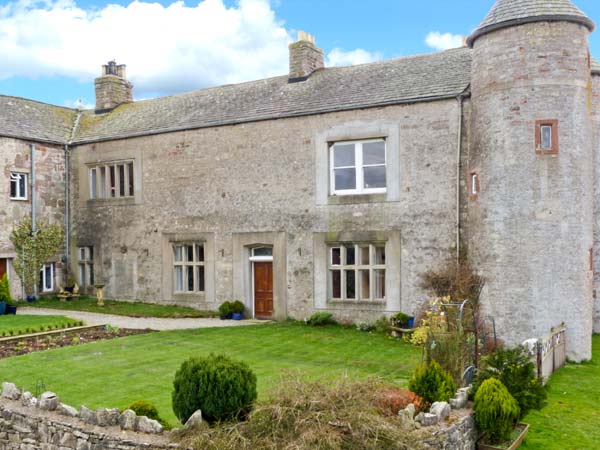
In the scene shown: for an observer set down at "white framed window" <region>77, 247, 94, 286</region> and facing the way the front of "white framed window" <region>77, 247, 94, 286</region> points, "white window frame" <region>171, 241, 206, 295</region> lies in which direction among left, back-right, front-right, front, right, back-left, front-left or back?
left

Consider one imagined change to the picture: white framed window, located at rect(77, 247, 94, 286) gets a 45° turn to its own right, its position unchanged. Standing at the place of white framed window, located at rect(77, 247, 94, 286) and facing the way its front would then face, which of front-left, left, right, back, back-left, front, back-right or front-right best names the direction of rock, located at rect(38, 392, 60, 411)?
left

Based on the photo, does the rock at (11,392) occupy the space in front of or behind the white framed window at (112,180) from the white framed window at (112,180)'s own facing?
in front

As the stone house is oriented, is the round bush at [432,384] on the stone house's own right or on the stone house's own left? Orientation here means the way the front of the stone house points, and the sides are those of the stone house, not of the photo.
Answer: on the stone house's own left

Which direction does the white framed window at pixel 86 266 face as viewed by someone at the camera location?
facing the viewer and to the left of the viewer

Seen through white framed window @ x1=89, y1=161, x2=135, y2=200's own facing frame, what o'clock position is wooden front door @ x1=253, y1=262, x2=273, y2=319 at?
The wooden front door is roughly at 9 o'clock from the white framed window.

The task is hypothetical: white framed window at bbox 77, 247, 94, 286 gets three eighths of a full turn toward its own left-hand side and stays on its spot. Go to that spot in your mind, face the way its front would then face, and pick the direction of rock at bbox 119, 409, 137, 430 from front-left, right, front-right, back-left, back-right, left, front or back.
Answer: right

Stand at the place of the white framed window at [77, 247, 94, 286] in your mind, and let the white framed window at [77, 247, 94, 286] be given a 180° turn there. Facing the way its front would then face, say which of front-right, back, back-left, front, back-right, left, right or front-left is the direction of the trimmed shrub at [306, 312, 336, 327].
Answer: right

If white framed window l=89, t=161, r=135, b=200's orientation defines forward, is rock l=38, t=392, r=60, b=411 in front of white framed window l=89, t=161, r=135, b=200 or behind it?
in front

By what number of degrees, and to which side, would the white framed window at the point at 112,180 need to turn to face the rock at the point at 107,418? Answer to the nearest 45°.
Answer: approximately 45° to its left

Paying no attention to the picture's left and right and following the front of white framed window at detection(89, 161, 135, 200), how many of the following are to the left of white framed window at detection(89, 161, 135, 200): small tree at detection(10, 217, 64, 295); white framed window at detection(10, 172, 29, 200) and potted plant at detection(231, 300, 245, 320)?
1

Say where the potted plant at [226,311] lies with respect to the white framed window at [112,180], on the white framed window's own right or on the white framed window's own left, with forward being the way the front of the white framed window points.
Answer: on the white framed window's own left

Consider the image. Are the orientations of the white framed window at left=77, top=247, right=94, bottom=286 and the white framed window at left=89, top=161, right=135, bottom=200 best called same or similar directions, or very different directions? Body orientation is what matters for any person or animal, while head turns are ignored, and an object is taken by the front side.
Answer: same or similar directions

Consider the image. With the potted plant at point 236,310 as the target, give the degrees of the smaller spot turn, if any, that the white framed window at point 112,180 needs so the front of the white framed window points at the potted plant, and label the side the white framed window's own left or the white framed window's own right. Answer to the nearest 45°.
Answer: approximately 90° to the white framed window's own left

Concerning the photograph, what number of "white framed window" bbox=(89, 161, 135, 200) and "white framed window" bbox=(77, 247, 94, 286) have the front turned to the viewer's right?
0
